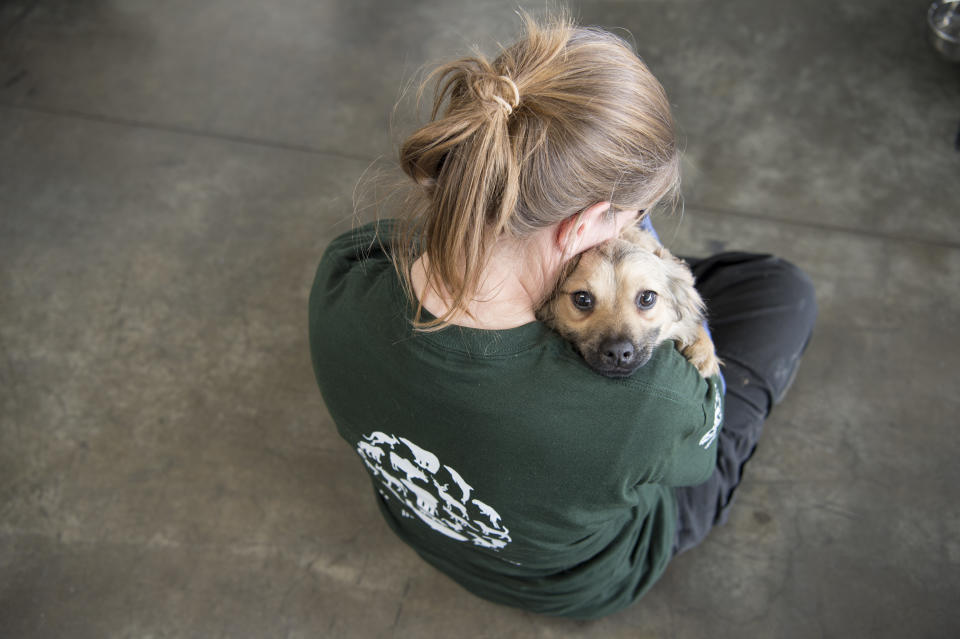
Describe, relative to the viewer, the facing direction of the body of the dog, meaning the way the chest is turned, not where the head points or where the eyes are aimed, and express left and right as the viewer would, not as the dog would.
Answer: facing the viewer

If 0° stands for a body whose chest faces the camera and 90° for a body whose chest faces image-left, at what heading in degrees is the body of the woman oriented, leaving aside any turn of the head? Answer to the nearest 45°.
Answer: approximately 225°

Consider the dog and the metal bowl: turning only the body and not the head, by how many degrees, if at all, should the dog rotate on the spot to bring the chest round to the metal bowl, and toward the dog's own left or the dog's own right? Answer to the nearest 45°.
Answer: approximately 135° to the dog's own left

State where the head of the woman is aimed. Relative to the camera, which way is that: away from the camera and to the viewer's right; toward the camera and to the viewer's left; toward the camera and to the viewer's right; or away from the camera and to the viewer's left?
away from the camera and to the viewer's right

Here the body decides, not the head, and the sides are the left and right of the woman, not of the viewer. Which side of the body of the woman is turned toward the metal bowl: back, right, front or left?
front
